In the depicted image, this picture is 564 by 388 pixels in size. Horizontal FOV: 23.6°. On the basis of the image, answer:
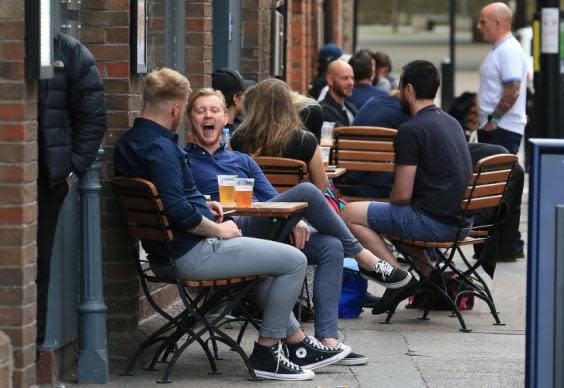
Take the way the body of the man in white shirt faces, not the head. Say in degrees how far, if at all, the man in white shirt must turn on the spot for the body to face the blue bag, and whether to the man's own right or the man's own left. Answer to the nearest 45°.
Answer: approximately 90° to the man's own left

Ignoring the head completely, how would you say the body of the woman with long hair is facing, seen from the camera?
away from the camera

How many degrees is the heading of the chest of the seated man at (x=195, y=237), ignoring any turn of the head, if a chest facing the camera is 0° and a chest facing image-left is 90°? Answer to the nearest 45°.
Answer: approximately 270°

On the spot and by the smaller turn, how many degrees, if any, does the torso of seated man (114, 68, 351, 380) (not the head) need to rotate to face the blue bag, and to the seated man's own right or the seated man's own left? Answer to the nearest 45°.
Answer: approximately 45° to the seated man's own left

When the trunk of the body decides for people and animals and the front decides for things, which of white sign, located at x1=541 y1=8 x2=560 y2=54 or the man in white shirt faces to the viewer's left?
the man in white shirt

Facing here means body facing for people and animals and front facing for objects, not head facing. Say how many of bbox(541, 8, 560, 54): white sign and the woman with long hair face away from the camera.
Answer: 1

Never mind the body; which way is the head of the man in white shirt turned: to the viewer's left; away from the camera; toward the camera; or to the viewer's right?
to the viewer's left

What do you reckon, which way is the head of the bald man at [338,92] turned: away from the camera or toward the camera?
toward the camera

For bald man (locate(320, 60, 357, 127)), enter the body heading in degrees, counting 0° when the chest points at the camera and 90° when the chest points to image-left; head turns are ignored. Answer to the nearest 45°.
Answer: approximately 315°

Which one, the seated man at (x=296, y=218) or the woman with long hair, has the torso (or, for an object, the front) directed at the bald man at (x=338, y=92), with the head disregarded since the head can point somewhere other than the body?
the woman with long hair

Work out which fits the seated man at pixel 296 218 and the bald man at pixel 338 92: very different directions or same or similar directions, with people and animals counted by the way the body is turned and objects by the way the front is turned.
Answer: same or similar directions

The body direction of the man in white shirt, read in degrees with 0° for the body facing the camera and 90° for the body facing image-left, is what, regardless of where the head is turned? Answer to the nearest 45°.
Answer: approximately 90°

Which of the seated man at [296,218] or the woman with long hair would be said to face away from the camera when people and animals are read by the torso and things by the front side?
the woman with long hair

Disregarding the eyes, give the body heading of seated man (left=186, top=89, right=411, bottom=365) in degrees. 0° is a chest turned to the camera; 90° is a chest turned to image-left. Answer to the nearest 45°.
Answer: approximately 315°

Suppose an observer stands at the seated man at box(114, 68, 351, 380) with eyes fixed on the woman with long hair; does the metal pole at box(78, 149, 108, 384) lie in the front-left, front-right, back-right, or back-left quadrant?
back-left
